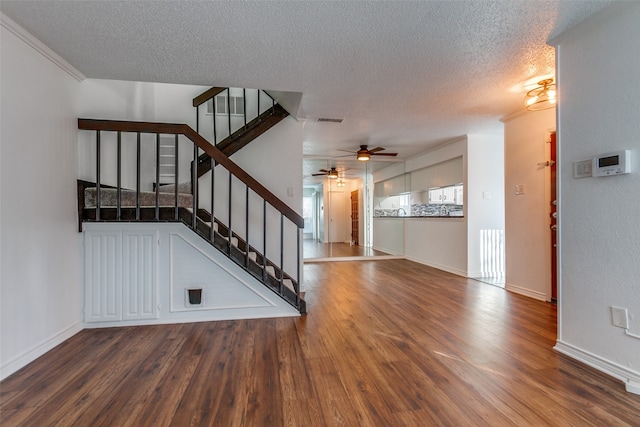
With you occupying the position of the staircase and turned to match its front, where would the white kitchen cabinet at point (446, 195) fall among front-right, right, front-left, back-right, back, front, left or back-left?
front

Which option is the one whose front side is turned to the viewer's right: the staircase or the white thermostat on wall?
the staircase

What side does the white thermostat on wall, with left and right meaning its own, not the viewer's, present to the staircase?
front

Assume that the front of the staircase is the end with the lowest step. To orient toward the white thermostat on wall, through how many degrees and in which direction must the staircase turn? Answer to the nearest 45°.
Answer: approximately 45° to its right

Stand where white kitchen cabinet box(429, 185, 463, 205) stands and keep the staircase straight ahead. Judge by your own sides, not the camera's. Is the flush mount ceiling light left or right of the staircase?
left

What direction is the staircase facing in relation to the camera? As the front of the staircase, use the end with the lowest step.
to the viewer's right

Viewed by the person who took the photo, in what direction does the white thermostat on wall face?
facing the viewer and to the left of the viewer

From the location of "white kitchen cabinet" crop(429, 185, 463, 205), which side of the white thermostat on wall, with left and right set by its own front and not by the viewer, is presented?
right

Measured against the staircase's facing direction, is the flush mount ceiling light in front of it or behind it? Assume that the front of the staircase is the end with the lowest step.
in front

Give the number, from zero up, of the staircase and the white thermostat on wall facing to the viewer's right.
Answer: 1
